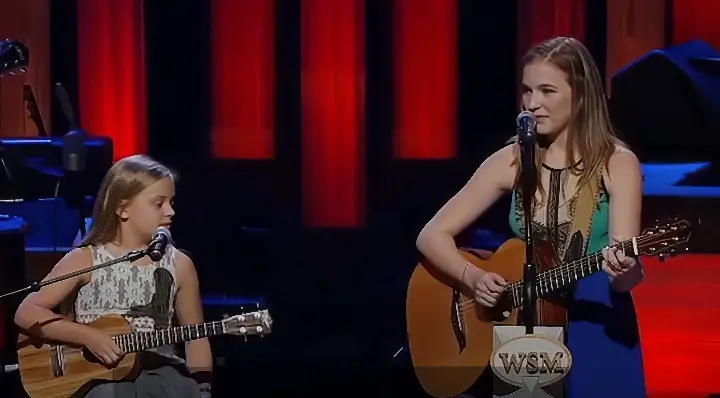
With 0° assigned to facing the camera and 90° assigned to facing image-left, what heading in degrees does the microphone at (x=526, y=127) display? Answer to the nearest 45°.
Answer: approximately 180°

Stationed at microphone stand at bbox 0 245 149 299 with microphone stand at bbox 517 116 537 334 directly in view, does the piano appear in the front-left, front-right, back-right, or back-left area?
back-left

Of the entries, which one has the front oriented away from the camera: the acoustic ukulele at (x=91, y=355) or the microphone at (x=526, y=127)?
the microphone

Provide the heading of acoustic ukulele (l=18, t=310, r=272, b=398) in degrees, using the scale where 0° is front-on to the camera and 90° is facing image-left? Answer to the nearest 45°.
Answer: approximately 0°

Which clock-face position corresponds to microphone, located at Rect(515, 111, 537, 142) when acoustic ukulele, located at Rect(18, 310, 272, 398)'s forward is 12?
The microphone is roughly at 10 o'clock from the acoustic ukulele.

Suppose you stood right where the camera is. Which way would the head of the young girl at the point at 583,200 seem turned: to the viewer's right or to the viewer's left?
to the viewer's left

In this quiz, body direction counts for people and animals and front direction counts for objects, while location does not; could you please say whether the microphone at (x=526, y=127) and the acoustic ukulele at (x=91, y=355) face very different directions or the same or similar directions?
very different directions

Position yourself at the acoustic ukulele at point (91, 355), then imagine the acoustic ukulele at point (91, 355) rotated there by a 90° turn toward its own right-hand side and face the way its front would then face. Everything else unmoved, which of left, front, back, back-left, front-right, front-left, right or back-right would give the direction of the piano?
right

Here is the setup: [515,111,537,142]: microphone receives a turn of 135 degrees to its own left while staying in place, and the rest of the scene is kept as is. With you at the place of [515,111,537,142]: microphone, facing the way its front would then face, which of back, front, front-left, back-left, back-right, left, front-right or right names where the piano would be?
right

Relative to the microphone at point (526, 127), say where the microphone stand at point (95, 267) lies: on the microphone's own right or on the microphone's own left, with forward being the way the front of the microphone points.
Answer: on the microphone's own left

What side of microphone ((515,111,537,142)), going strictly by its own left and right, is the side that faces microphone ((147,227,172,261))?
left

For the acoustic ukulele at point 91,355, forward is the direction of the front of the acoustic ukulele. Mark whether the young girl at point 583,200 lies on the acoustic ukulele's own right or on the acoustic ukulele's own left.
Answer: on the acoustic ukulele's own left

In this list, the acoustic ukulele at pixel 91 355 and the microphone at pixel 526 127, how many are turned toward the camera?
1
